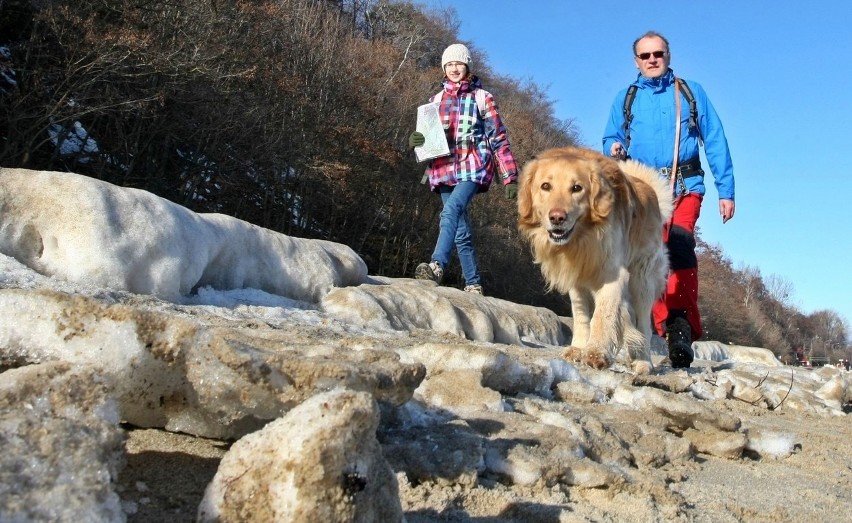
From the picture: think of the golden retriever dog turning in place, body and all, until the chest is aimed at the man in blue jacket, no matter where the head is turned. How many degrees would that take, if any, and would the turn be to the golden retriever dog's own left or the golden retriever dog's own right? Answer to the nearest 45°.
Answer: approximately 135° to the golden retriever dog's own right

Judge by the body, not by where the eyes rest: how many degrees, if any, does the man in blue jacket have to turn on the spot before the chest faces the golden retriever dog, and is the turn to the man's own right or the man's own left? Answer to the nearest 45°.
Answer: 0° — they already face it

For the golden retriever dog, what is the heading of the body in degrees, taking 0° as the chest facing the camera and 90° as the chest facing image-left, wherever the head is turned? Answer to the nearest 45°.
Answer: approximately 45°

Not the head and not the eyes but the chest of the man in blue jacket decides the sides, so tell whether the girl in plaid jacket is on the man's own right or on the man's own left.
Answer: on the man's own right

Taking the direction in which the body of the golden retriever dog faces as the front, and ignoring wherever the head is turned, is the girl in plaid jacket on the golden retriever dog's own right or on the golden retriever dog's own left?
on the golden retriever dog's own right

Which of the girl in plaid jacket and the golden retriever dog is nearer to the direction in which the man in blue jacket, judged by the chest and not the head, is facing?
the golden retriever dog

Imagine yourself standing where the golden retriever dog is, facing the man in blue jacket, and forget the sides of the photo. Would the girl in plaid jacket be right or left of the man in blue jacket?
left
